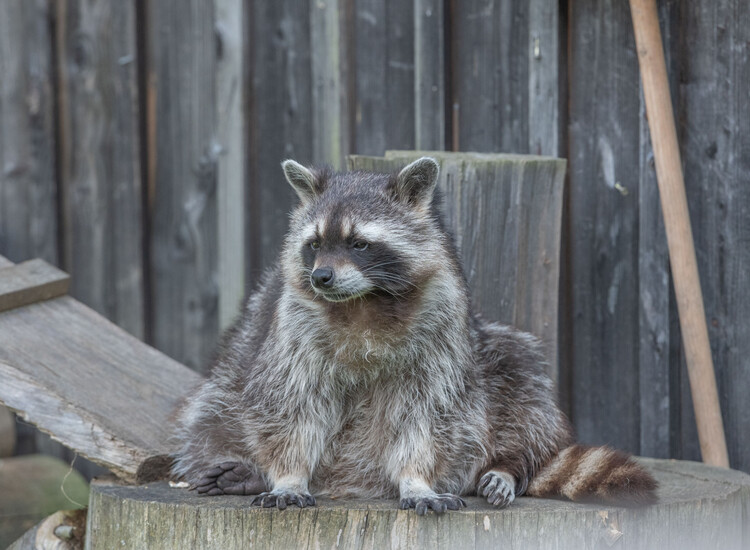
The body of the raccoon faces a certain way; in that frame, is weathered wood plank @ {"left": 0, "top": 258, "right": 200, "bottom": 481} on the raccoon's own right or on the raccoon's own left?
on the raccoon's own right

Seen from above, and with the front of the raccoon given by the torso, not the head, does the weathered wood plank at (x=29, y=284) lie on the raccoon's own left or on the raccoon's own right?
on the raccoon's own right

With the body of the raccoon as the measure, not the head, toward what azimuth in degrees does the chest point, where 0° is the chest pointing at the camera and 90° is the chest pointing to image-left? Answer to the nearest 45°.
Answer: approximately 0°

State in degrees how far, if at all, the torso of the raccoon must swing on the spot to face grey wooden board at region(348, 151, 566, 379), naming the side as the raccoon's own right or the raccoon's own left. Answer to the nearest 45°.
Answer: approximately 135° to the raccoon's own left

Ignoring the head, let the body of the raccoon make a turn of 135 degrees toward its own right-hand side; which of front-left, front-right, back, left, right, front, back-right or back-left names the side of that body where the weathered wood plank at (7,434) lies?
front

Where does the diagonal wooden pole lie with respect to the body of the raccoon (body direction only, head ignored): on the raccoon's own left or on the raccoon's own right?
on the raccoon's own left

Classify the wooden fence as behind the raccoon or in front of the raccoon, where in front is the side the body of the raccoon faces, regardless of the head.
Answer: behind

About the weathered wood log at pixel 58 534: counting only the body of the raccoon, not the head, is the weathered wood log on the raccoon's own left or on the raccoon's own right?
on the raccoon's own right
